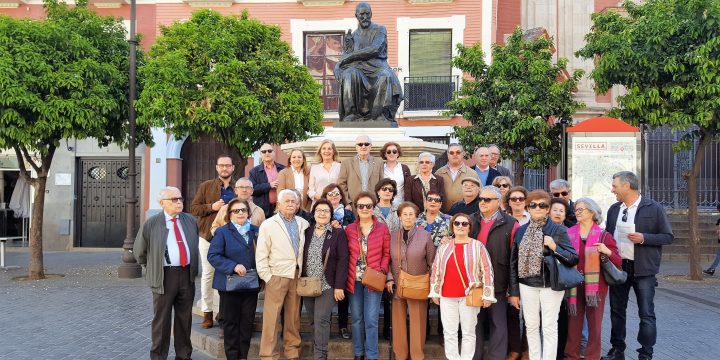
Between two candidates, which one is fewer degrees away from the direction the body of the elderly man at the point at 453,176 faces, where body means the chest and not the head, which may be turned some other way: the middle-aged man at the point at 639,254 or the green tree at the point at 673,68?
the middle-aged man

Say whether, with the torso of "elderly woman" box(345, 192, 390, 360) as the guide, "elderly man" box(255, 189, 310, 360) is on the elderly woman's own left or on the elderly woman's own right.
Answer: on the elderly woman's own right

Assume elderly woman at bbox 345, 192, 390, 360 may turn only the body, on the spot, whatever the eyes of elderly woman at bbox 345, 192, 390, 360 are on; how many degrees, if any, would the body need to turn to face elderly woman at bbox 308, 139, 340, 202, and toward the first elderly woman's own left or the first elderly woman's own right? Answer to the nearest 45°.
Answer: approximately 135° to the first elderly woman's own right

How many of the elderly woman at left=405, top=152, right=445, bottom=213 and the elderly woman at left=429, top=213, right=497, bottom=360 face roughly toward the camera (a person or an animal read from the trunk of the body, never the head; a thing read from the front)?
2

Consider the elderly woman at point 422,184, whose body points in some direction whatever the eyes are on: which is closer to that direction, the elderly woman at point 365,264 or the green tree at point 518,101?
the elderly woman

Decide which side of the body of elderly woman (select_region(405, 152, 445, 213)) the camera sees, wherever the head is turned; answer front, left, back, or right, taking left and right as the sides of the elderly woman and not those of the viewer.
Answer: front

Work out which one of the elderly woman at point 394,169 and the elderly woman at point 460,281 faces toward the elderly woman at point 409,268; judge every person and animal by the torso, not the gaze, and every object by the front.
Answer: the elderly woman at point 394,169

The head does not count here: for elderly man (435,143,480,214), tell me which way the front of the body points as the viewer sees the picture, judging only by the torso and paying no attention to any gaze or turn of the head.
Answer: toward the camera

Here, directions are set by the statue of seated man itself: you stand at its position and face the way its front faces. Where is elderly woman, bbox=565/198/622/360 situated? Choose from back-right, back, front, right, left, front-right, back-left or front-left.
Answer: front-left

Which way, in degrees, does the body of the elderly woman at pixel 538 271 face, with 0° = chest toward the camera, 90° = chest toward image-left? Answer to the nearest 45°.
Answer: approximately 0°

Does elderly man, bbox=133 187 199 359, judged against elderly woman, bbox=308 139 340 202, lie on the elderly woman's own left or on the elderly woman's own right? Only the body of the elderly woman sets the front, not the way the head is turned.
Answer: on the elderly woman's own right
